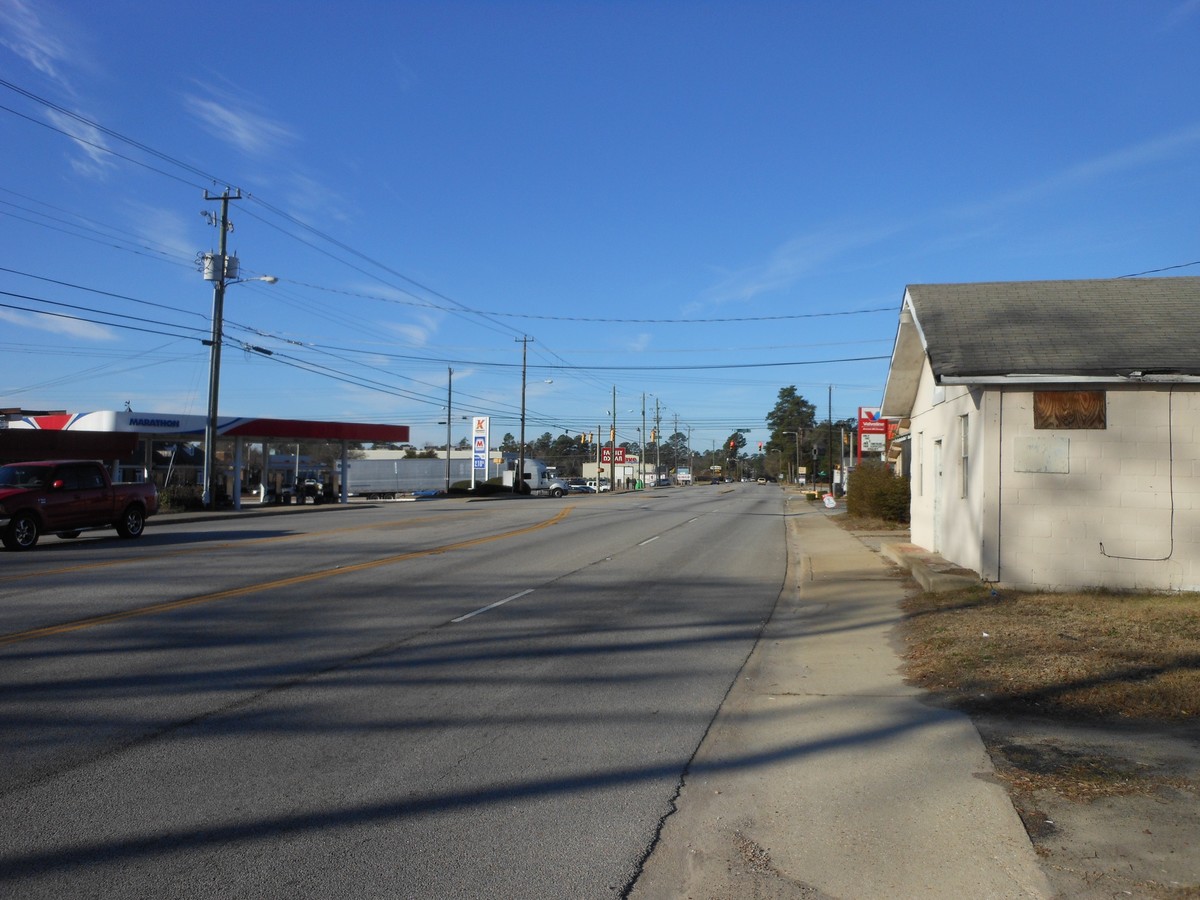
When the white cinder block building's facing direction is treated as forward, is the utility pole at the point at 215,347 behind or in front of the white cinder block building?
in front

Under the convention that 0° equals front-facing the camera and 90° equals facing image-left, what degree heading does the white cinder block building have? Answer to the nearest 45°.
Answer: approximately 90°

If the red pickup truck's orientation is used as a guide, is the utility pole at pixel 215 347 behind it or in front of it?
behind

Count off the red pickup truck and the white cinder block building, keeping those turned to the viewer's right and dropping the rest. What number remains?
0

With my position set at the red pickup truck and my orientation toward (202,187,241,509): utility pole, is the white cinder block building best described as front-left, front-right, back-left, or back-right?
back-right

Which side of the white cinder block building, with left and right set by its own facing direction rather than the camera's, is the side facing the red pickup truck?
front

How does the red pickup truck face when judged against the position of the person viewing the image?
facing the viewer and to the left of the viewer
